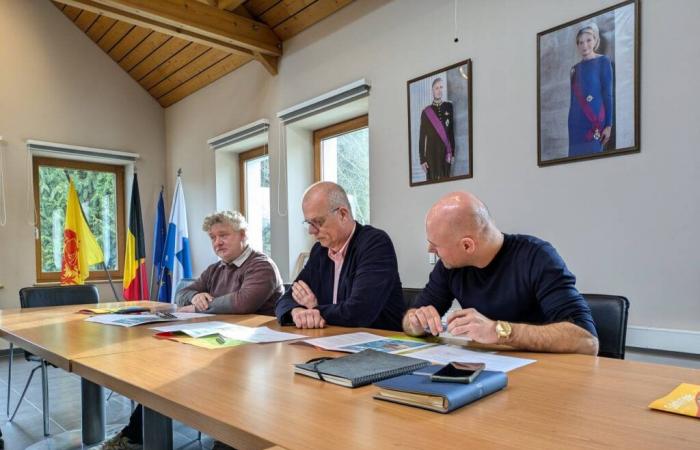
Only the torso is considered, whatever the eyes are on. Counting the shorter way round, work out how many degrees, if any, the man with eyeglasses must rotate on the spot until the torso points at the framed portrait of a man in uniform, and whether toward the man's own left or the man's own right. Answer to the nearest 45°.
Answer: approximately 180°

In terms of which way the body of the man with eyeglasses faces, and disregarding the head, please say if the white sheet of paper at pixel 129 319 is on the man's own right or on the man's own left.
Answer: on the man's own right

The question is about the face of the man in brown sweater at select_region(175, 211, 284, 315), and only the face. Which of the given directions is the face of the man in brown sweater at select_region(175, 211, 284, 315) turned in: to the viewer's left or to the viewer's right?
to the viewer's left

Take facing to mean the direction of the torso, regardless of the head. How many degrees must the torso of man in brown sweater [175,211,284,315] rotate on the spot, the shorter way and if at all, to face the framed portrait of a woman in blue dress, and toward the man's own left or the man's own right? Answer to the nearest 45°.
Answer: approximately 135° to the man's own left

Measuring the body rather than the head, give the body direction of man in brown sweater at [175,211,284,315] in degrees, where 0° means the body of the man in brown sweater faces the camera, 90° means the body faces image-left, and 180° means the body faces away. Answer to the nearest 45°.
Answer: approximately 45°

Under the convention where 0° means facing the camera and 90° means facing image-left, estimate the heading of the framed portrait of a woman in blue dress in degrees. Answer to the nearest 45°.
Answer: approximately 45°

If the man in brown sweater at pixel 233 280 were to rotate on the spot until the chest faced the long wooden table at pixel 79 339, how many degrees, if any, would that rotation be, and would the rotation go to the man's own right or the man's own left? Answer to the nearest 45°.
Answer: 0° — they already face it

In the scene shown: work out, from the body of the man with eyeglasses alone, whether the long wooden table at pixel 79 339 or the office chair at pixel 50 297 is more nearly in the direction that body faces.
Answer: the long wooden table
